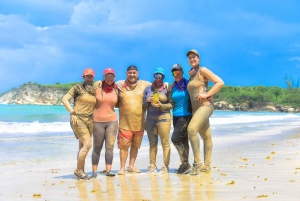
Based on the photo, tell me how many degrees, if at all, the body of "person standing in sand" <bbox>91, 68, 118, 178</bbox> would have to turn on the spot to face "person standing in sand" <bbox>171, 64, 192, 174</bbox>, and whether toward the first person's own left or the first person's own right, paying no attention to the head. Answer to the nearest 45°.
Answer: approximately 90° to the first person's own left

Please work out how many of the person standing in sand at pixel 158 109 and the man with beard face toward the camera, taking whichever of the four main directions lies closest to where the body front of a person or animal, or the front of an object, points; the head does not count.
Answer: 2

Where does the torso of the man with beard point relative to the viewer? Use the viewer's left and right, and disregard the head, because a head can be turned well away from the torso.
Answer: facing the viewer

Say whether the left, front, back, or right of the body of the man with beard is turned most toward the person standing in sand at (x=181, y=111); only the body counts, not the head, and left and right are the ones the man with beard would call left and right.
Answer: left

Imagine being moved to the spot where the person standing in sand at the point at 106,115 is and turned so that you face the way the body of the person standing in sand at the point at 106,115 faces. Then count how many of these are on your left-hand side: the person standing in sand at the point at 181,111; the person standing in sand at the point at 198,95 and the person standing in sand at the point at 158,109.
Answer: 3

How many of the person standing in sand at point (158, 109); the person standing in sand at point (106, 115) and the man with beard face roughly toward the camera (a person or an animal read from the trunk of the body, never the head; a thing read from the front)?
3

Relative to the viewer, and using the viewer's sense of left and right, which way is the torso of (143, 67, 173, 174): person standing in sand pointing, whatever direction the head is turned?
facing the viewer

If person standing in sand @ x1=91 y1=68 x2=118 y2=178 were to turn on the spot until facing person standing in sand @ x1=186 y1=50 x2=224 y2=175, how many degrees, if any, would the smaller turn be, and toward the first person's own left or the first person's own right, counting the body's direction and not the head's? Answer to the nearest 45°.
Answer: approximately 90° to the first person's own left

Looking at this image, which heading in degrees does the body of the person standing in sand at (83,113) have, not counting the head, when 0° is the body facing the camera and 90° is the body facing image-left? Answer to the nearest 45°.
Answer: approximately 315°
